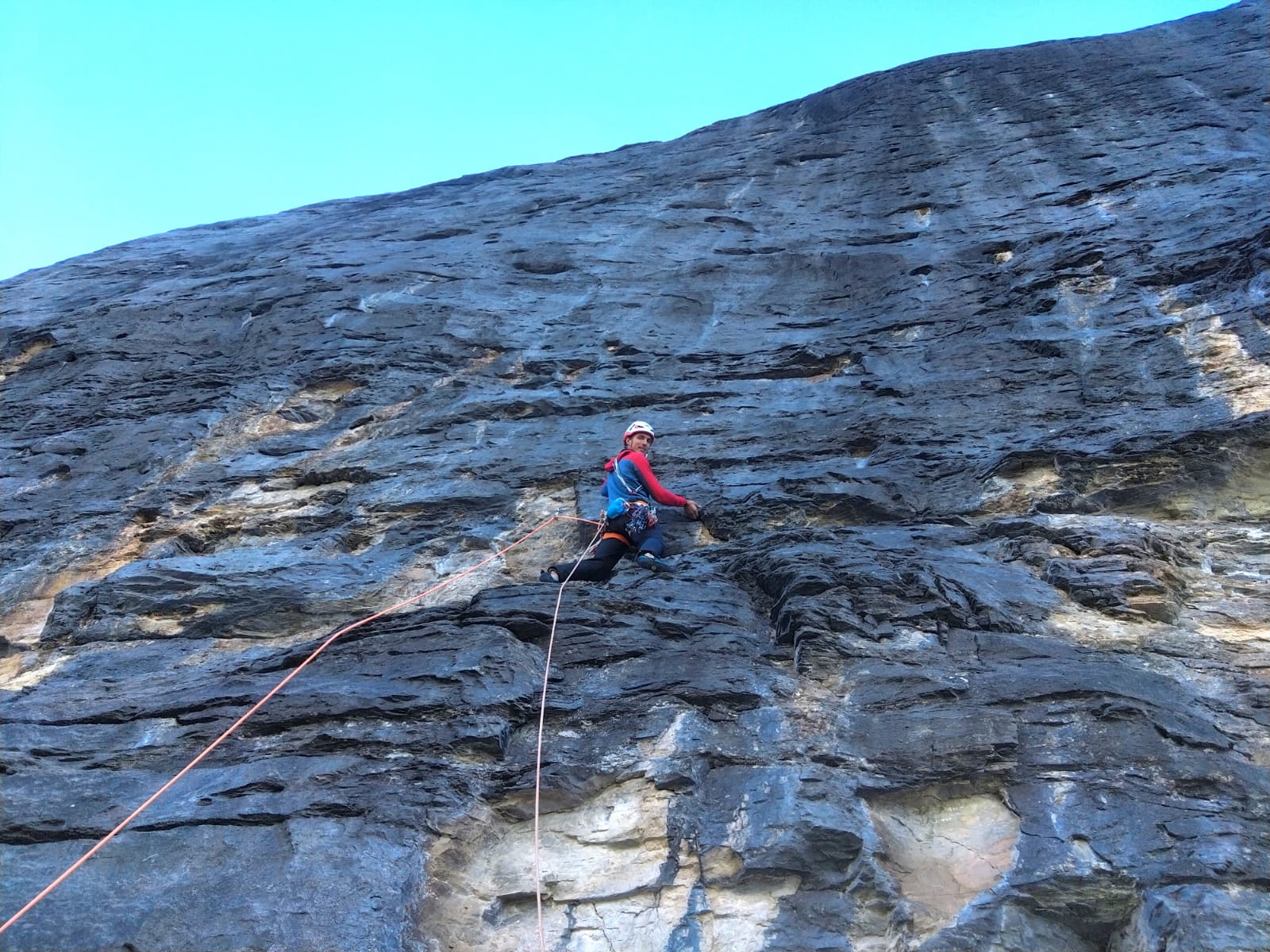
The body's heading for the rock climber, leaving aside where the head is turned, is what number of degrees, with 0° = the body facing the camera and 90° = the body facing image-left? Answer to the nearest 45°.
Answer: approximately 225°
